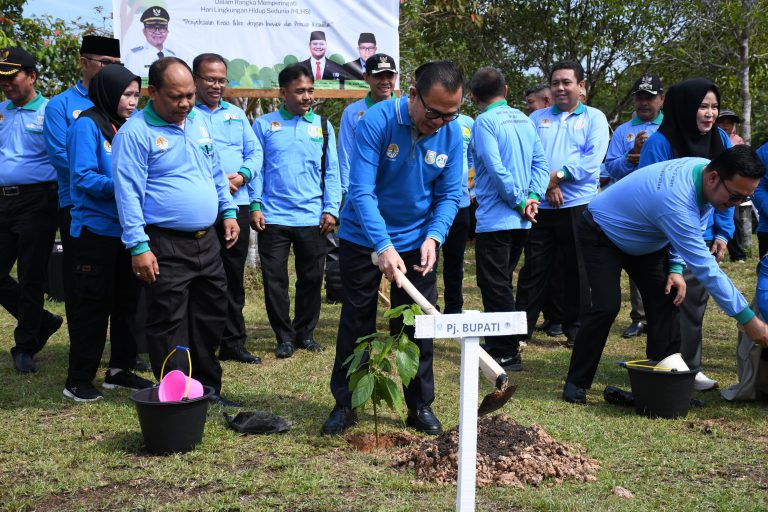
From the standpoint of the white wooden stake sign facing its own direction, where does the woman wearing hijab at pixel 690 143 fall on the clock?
The woman wearing hijab is roughly at 7 o'clock from the white wooden stake sign.

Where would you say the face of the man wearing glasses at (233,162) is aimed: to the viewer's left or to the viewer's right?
to the viewer's right

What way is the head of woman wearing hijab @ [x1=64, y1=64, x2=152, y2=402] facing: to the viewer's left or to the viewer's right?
to the viewer's right

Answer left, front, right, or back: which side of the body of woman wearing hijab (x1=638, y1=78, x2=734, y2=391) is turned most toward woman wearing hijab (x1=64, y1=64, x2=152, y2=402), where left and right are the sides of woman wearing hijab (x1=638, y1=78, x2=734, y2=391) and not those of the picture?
right

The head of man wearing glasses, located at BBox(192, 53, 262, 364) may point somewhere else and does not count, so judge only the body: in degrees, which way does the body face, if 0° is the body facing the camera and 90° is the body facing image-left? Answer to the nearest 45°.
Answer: approximately 315°

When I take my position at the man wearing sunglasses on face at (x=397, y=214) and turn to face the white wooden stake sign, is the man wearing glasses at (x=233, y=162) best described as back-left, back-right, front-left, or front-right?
back-right

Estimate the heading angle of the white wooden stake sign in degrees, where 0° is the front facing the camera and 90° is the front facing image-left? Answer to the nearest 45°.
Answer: approximately 0°
